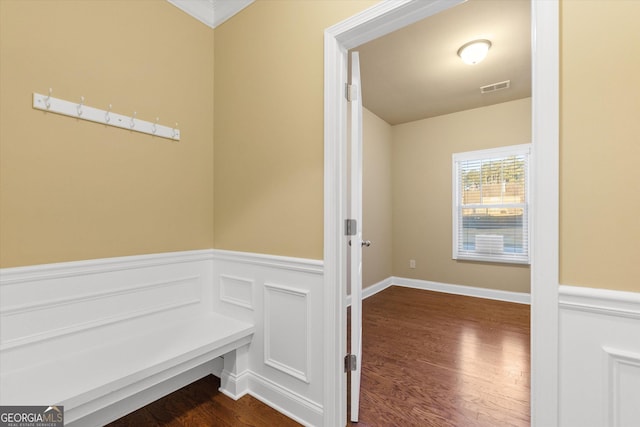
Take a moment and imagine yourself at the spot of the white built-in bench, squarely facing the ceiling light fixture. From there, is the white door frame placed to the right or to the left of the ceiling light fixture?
right

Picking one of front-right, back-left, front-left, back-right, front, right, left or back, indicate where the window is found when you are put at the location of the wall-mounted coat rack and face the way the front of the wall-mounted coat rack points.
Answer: front-left

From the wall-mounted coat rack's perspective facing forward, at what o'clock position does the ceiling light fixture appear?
The ceiling light fixture is roughly at 11 o'clock from the wall-mounted coat rack.

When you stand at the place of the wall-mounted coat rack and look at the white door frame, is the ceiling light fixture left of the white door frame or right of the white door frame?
left

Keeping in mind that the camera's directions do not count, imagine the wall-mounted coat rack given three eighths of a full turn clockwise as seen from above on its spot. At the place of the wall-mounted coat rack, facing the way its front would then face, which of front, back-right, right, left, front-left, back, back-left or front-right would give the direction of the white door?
back-left

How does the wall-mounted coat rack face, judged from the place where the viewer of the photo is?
facing the viewer and to the right of the viewer

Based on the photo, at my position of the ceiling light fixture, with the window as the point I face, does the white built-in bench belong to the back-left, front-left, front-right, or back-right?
back-left

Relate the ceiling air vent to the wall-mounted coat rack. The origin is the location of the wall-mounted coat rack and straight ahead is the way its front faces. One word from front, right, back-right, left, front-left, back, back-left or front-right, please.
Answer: front-left
